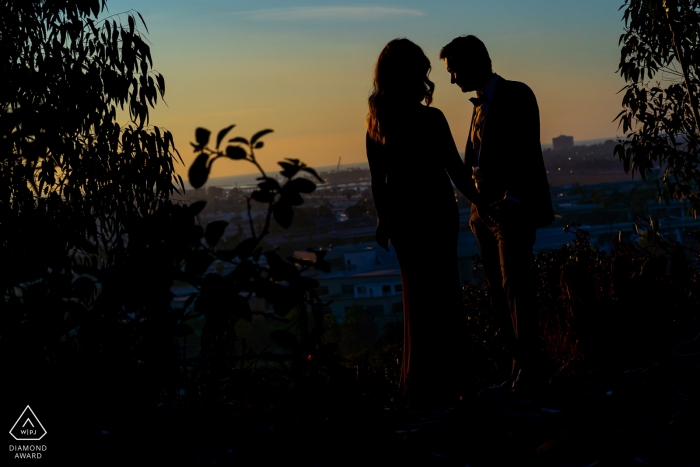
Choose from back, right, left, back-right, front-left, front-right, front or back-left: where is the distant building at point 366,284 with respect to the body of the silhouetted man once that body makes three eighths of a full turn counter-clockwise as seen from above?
back-left

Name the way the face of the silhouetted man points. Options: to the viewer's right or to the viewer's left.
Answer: to the viewer's left

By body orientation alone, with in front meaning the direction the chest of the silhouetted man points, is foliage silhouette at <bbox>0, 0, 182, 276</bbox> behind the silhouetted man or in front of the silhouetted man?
in front

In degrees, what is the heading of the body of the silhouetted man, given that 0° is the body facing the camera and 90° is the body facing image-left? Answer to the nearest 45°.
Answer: approximately 90°
